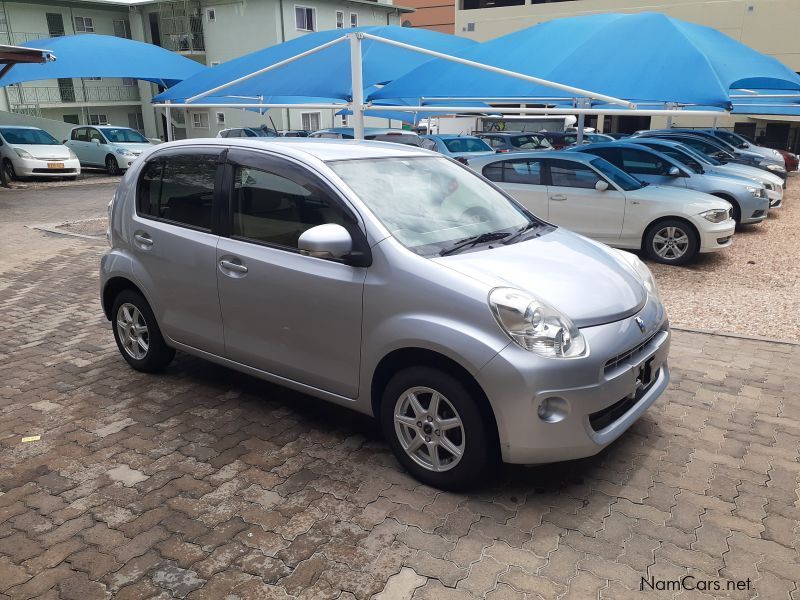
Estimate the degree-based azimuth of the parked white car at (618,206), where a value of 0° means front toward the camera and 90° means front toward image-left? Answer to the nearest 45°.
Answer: approximately 270°

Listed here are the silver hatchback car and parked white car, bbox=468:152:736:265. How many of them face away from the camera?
0

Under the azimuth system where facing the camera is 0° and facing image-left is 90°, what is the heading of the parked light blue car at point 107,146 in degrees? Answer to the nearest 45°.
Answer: approximately 315°

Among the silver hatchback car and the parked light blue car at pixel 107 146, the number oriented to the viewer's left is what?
0

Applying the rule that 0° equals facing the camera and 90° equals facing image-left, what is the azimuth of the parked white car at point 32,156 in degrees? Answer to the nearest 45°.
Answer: approximately 315°

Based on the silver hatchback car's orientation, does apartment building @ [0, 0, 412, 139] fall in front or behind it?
behind

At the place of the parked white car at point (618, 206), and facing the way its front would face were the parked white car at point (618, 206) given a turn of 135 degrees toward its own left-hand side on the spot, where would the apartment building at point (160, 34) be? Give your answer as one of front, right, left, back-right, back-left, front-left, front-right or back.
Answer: front

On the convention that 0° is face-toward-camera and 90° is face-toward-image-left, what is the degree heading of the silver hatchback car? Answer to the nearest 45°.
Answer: approximately 315°

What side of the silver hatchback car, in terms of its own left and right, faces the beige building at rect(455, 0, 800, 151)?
left

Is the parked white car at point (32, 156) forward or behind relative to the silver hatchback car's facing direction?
behind

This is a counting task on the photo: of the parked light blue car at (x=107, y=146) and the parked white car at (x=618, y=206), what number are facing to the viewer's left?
0
